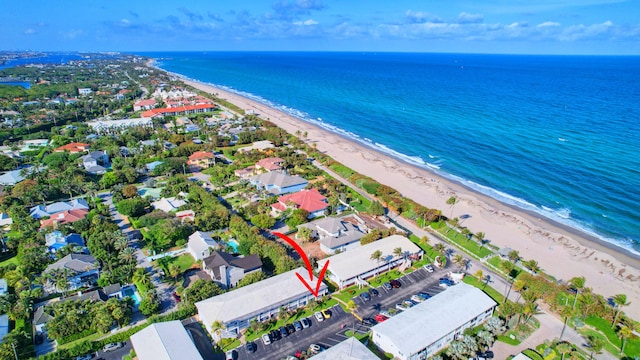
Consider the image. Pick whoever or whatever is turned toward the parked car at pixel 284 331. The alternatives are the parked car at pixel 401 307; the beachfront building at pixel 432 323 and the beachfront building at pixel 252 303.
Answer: the beachfront building at pixel 252 303

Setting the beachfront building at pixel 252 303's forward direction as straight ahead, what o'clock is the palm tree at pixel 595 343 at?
The palm tree is roughly at 11 o'clock from the beachfront building.

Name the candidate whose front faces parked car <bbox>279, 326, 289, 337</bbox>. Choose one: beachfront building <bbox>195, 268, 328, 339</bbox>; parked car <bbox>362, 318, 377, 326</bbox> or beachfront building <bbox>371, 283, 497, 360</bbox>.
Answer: beachfront building <bbox>195, 268, 328, 339</bbox>

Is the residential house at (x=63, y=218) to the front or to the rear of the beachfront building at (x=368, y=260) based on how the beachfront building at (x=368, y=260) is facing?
to the rear

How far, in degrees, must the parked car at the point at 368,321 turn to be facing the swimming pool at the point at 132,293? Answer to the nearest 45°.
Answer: approximately 135° to its right

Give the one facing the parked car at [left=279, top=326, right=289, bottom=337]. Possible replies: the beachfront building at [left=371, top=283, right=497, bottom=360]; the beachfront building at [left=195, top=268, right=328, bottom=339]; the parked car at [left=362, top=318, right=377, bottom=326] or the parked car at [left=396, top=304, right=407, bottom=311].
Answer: the beachfront building at [left=195, top=268, right=328, bottom=339]

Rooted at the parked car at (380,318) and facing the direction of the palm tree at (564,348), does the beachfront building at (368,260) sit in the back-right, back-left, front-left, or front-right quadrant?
back-left

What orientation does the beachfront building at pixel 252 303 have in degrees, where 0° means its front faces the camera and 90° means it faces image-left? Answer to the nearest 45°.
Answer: approximately 315°
